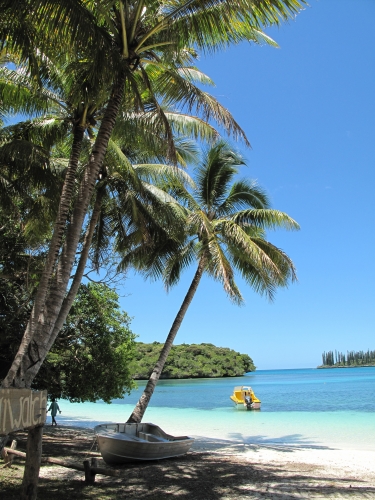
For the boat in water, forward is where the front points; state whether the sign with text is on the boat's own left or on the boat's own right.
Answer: on the boat's own left

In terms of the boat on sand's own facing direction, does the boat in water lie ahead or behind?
behind

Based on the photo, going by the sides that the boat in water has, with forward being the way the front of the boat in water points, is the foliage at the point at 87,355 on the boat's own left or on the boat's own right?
on the boat's own left

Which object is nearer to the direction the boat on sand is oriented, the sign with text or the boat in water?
the sign with text

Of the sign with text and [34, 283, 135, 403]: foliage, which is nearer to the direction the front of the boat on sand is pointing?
the sign with text

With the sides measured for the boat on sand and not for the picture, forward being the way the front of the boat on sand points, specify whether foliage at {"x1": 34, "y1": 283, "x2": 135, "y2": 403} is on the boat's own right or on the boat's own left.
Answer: on the boat's own right

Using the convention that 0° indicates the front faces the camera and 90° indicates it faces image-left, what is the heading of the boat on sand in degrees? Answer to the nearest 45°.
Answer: approximately 45°

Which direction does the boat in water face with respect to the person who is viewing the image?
facing away from the viewer and to the left of the viewer

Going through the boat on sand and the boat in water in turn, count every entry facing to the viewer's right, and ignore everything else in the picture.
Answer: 0

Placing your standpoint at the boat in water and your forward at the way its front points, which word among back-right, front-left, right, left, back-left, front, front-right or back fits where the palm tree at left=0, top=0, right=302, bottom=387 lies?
back-left

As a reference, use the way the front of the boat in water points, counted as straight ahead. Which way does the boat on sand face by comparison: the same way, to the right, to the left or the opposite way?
to the left

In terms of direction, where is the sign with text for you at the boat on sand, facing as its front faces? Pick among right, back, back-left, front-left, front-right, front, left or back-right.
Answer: front-left
